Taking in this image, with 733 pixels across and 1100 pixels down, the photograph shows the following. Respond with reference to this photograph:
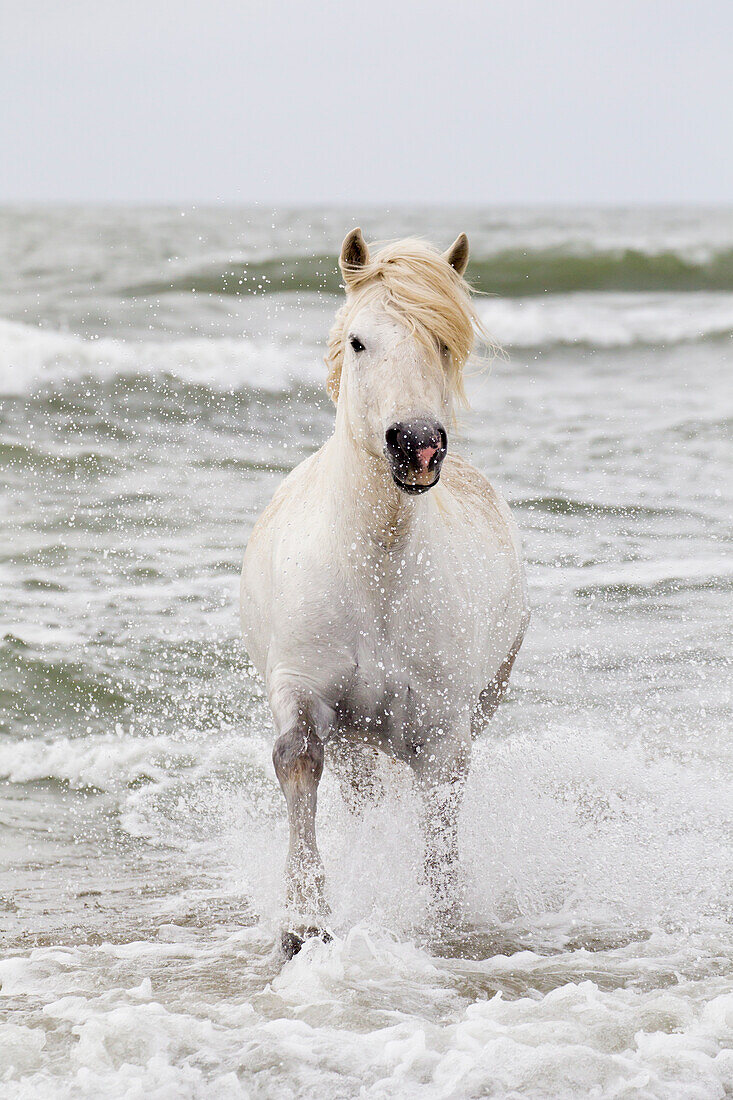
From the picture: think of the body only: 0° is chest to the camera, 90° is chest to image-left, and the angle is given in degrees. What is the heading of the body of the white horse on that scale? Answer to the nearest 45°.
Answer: approximately 0°
